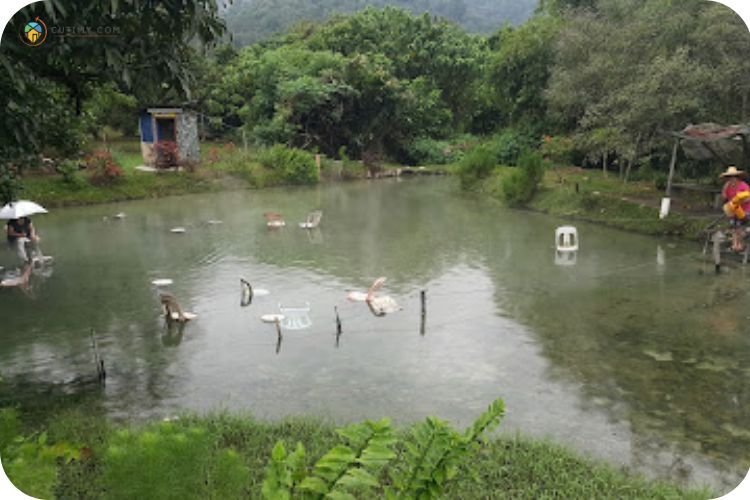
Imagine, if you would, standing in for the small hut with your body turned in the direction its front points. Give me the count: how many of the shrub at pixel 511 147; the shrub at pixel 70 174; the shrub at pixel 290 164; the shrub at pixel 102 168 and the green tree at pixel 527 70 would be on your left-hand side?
3

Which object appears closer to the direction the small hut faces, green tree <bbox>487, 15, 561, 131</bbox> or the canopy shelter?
the canopy shelter

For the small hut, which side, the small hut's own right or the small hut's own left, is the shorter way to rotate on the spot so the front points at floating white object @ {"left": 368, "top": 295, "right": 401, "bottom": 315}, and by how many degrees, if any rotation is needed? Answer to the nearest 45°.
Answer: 0° — it already faces it

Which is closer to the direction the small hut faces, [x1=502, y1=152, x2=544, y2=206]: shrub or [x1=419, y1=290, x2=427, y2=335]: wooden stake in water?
the wooden stake in water

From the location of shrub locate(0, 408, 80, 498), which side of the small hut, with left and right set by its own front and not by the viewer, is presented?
front

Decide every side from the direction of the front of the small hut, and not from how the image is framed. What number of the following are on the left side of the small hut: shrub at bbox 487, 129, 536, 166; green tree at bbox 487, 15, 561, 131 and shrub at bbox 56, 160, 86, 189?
2

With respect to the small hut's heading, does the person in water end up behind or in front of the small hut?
in front

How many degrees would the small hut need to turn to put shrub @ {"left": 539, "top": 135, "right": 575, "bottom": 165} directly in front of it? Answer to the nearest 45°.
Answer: approximately 90° to its left

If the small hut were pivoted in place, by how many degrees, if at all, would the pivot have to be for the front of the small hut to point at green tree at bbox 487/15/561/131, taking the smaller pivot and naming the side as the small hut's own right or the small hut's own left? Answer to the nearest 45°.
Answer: approximately 90° to the small hut's own left

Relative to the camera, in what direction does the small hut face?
facing the viewer

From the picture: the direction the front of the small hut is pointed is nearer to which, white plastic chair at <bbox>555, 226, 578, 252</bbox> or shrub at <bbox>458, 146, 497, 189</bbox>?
the white plastic chair

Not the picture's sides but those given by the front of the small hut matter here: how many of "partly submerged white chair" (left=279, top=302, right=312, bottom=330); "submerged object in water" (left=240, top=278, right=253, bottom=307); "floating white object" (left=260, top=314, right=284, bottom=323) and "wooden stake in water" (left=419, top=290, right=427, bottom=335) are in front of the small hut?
4

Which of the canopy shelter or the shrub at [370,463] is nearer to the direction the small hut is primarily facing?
the shrub

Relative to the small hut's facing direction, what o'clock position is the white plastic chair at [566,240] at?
The white plastic chair is roughly at 11 o'clock from the small hut.

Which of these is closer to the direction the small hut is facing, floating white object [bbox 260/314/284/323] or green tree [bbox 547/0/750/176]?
the floating white object

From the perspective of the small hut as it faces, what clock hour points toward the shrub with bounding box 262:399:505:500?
The shrub is roughly at 12 o'clock from the small hut.

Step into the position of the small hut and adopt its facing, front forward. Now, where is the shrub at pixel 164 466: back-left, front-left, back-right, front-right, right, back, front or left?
front

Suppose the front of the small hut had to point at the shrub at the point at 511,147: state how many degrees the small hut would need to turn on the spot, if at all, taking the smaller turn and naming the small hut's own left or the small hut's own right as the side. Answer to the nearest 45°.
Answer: approximately 90° to the small hut's own left

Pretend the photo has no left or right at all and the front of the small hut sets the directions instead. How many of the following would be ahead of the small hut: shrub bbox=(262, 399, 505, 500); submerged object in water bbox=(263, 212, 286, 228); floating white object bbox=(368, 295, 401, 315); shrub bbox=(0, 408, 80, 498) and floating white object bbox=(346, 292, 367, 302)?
5

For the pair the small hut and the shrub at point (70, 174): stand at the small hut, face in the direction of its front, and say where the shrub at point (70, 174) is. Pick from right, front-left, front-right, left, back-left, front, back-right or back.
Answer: front-right
